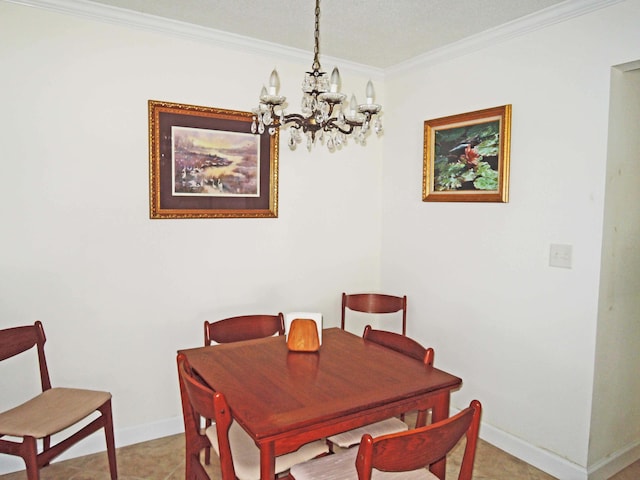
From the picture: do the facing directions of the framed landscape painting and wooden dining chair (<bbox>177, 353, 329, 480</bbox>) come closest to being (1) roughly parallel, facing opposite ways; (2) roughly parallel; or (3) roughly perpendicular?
roughly perpendicular

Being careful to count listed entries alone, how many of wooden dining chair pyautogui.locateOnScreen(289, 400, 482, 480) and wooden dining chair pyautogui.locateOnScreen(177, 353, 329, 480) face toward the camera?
0

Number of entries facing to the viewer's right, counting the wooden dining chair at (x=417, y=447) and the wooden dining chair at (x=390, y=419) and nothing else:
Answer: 0

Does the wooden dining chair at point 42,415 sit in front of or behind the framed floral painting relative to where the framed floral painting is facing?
in front

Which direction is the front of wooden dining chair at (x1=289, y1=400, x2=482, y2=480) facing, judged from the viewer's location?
facing away from the viewer and to the left of the viewer

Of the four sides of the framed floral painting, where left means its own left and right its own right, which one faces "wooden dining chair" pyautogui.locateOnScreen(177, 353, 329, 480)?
front

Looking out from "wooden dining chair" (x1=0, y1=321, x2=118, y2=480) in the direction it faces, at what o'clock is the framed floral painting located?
The framed floral painting is roughly at 11 o'clock from the wooden dining chair.

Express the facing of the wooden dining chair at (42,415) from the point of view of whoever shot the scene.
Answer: facing the viewer and to the right of the viewer

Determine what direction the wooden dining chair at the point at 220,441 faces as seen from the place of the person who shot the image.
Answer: facing away from the viewer and to the right of the viewer

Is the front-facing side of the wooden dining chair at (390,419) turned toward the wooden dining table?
yes

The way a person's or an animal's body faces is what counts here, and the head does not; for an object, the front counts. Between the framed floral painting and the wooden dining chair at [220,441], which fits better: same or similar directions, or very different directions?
very different directions

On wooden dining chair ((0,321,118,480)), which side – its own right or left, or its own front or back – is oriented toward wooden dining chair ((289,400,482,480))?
front

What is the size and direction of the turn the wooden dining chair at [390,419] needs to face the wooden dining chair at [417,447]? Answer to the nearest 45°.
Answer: approximately 45° to its left

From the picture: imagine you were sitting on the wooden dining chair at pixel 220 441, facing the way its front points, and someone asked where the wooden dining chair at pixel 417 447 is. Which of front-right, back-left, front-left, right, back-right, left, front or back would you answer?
right

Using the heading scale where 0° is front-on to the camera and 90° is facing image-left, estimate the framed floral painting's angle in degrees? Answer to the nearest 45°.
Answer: approximately 45°
